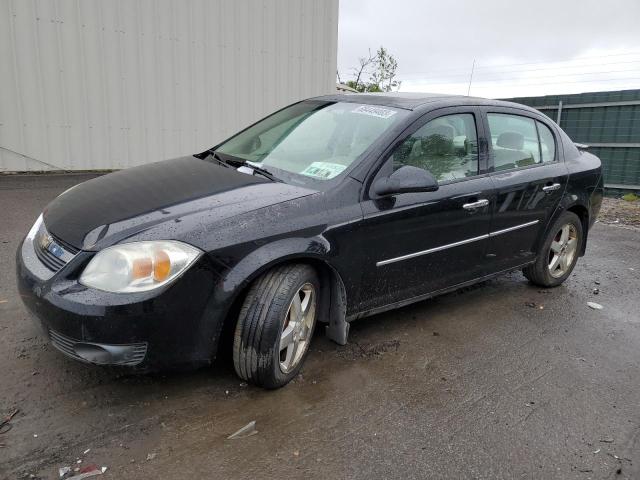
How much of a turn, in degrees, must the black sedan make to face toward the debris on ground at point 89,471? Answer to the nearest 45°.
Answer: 0° — it already faces it

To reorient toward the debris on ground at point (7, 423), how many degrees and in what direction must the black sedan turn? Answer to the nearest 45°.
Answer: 0° — it already faces it

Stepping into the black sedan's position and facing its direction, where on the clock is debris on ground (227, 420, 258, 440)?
The debris on ground is roughly at 11 o'clock from the black sedan.

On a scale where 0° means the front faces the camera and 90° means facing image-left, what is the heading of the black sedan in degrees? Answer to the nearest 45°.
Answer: approximately 45°
